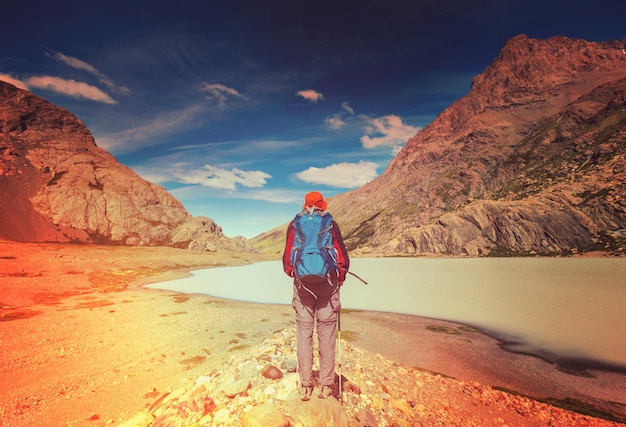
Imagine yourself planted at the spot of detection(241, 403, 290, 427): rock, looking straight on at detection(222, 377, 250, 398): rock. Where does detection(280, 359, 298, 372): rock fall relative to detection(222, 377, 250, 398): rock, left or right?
right

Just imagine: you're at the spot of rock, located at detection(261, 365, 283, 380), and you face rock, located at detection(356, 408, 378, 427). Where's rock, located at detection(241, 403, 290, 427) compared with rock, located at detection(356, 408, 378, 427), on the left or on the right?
right

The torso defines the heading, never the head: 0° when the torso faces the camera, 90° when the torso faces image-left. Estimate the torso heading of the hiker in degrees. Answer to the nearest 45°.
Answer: approximately 180°

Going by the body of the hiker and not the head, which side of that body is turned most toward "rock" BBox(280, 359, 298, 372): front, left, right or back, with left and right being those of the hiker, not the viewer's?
front
